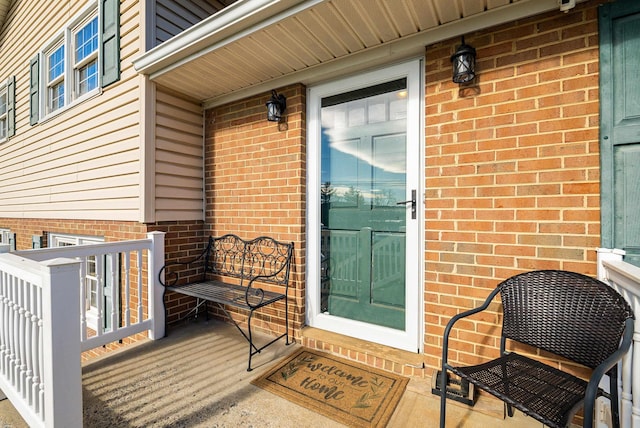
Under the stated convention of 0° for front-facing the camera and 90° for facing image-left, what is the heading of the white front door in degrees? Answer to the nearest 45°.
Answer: approximately 45°

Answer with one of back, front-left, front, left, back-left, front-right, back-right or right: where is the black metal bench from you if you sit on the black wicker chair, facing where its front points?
front-right

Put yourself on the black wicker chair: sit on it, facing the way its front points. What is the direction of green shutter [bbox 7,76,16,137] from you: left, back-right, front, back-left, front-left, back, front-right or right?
front-right

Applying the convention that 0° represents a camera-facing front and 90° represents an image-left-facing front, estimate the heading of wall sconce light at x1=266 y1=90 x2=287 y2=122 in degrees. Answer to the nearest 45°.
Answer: approximately 45°

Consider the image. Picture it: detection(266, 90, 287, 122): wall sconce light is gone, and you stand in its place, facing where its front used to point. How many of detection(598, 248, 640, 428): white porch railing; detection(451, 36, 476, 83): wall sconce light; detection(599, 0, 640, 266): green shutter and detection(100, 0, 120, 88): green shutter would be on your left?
3

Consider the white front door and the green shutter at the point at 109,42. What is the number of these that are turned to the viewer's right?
0

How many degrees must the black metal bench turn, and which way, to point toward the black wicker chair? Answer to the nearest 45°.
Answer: approximately 90° to its left

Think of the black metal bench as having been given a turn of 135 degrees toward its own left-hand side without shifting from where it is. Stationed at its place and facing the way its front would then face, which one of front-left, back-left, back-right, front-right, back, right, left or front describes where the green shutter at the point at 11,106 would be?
back-left

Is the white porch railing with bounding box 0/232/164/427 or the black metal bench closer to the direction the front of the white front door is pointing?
the white porch railing

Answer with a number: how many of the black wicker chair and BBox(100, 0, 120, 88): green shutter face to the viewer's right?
0

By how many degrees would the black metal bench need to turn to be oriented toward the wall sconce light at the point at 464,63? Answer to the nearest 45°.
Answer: approximately 90° to its left

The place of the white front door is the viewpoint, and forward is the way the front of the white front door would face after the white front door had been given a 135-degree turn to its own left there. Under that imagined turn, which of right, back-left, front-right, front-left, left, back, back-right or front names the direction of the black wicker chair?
front-right

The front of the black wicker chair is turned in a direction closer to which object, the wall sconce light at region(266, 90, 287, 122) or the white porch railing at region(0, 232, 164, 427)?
the white porch railing

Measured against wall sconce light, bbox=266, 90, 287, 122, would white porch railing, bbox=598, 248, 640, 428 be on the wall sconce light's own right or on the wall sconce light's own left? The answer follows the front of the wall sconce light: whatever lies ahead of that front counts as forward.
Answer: on the wall sconce light's own left
